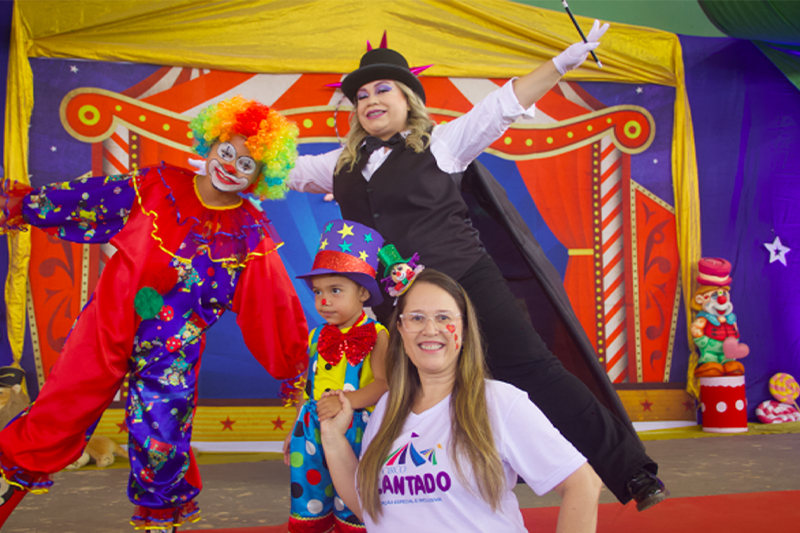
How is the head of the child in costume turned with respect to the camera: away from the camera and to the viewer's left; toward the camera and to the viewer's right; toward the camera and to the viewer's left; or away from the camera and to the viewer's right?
toward the camera and to the viewer's left

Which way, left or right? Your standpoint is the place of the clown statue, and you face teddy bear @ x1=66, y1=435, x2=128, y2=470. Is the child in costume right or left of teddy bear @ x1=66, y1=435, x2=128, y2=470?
left

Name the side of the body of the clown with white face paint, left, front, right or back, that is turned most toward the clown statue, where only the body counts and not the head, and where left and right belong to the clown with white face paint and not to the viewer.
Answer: left

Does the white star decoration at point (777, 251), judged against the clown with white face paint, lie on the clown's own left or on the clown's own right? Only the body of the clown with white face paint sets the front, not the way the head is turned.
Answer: on the clown's own left

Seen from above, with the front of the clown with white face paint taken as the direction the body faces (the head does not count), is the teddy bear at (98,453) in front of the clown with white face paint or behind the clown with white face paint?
behind

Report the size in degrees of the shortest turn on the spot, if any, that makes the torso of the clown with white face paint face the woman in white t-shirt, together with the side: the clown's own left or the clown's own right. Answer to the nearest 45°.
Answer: approximately 45° to the clown's own left

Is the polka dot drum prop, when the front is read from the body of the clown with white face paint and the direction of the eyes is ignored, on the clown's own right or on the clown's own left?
on the clown's own left

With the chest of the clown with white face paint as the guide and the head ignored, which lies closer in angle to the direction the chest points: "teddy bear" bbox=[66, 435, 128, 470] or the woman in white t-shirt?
the woman in white t-shirt

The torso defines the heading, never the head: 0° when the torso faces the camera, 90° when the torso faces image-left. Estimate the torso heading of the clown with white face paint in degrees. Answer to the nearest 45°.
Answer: approximately 0°
